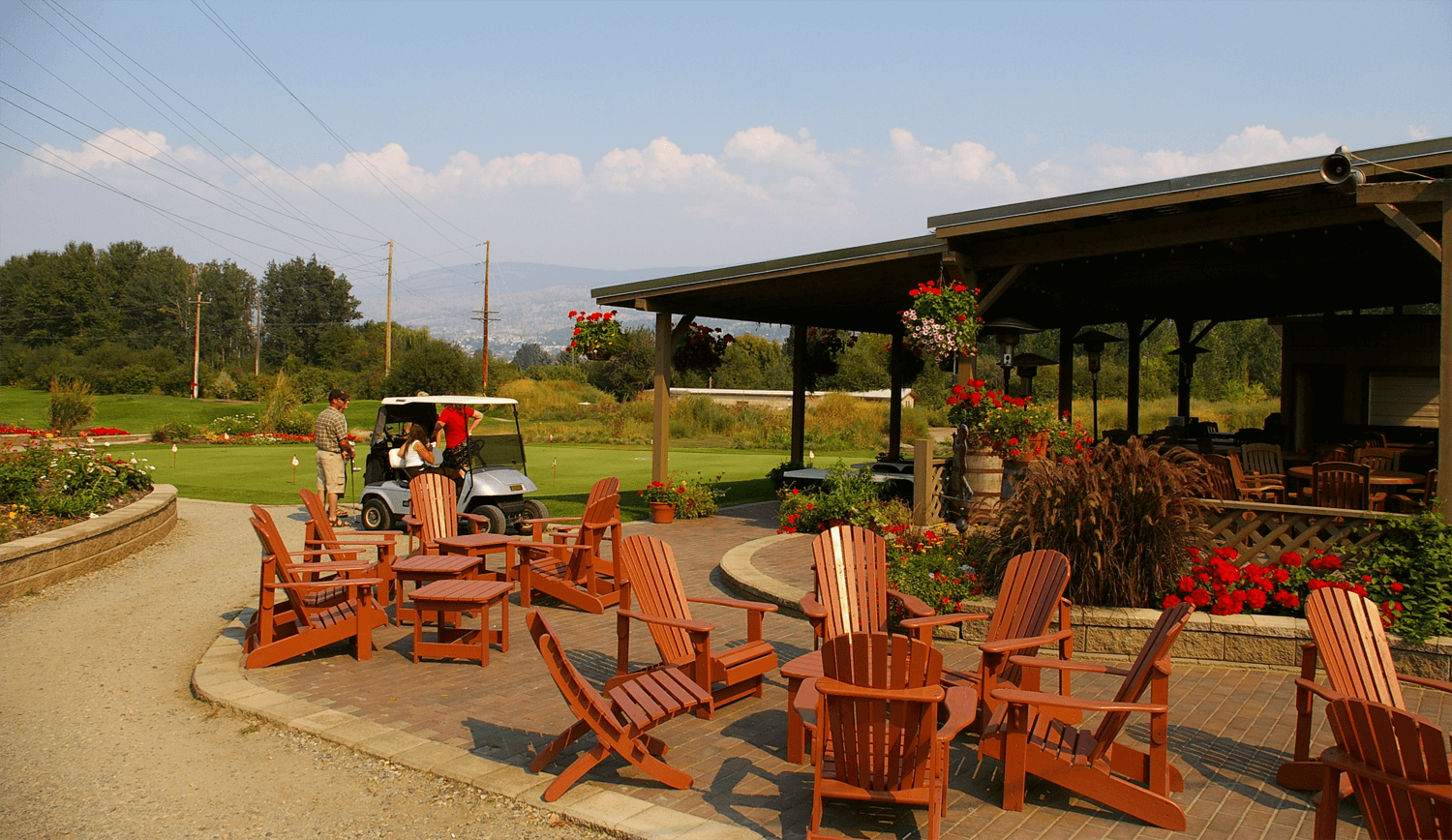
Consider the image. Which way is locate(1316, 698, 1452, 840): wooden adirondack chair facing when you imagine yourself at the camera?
facing away from the viewer and to the right of the viewer

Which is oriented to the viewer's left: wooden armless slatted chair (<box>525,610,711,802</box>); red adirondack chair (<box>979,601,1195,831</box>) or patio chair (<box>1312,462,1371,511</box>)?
the red adirondack chair

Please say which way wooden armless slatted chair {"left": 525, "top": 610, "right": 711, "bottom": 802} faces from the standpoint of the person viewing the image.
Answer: facing away from the viewer and to the right of the viewer

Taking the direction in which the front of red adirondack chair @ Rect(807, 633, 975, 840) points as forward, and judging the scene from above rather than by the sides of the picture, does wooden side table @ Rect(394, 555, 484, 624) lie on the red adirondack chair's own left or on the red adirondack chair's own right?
on the red adirondack chair's own left

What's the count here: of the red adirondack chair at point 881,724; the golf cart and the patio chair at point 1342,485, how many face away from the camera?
2

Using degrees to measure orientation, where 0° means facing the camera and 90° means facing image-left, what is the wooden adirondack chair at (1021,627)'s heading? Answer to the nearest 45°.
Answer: approximately 45°

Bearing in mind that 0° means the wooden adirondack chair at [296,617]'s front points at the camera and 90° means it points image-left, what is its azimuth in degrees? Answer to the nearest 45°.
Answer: approximately 270°

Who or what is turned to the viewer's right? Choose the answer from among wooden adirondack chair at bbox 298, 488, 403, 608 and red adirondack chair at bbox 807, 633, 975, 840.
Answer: the wooden adirondack chair

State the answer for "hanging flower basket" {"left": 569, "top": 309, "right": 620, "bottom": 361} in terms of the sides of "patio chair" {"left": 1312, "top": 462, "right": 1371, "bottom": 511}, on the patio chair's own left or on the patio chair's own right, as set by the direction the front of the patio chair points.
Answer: on the patio chair's own left

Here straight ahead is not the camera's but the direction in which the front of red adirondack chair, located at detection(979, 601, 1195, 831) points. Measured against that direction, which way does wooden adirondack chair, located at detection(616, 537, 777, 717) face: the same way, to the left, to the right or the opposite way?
the opposite way

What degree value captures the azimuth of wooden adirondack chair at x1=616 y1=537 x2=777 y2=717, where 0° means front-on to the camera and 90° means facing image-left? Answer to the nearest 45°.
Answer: approximately 315°
